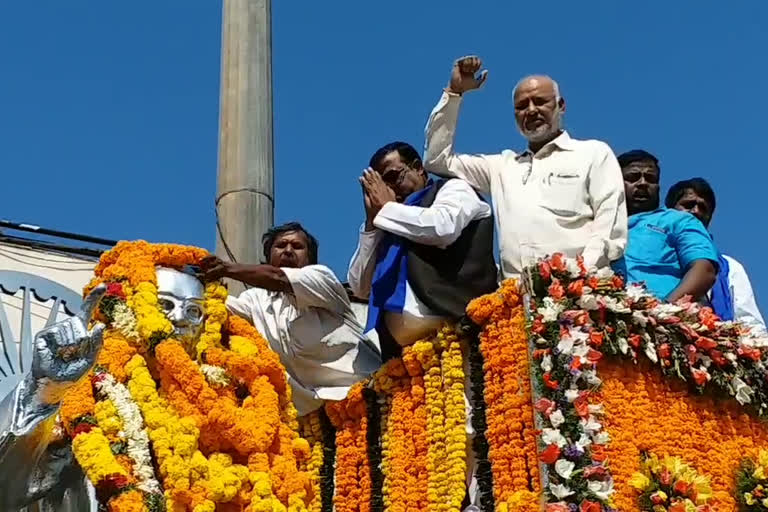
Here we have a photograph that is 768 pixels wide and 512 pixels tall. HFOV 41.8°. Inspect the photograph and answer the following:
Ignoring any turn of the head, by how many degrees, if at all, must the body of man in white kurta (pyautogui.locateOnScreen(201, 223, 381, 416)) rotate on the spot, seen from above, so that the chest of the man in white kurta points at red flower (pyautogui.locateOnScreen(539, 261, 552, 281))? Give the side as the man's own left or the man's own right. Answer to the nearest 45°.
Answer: approximately 90° to the man's own left

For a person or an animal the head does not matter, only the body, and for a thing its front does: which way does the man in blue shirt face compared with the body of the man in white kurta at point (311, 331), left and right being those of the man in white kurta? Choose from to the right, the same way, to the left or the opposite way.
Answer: the same way

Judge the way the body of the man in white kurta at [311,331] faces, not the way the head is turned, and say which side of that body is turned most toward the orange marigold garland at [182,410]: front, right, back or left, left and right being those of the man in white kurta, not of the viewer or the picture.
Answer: front

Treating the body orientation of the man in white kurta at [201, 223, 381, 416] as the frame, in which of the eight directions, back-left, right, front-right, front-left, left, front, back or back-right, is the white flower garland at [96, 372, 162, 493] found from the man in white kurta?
front

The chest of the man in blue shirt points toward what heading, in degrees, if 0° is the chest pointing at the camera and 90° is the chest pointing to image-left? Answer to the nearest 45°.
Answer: approximately 45°

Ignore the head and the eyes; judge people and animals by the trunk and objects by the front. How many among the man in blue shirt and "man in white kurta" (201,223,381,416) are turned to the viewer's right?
0

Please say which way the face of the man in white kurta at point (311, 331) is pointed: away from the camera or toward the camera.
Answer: toward the camera

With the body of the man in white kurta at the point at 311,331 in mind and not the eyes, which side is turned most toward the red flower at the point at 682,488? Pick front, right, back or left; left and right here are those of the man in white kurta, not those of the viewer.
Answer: left

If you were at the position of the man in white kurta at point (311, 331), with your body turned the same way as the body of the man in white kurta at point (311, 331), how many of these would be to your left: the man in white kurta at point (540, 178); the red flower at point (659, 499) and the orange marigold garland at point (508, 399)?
3

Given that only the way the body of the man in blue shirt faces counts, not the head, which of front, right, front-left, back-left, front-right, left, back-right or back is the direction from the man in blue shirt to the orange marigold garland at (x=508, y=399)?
front

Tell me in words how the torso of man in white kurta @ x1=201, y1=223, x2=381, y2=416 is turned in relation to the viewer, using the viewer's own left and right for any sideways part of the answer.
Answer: facing the viewer and to the left of the viewer
